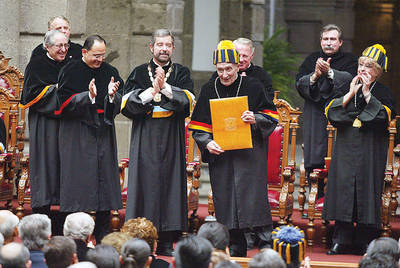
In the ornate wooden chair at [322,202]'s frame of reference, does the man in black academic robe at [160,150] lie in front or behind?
in front

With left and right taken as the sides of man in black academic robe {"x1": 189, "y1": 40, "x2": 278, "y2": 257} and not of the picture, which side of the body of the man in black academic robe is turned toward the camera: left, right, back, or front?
front

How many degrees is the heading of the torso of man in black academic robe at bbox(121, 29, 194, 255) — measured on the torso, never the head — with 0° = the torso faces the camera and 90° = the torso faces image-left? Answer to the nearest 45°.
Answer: approximately 0°

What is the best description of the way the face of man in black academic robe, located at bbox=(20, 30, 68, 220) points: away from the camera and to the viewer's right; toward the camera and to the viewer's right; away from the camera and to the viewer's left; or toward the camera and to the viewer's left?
toward the camera and to the viewer's right

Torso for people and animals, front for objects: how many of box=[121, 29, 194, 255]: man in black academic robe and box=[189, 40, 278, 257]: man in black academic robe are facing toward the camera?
2

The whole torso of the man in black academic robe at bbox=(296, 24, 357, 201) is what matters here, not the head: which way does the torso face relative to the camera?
toward the camera

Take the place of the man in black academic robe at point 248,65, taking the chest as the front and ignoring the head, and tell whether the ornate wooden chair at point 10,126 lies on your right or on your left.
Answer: on your right

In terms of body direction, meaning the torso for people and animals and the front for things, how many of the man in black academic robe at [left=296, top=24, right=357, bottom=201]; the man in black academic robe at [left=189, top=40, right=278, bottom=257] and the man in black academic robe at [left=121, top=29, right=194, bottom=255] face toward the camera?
3

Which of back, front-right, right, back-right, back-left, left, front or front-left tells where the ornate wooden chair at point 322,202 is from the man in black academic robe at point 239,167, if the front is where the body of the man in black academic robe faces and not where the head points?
back-left

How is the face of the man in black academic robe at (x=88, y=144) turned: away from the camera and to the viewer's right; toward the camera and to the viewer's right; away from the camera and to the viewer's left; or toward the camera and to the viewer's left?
toward the camera and to the viewer's right

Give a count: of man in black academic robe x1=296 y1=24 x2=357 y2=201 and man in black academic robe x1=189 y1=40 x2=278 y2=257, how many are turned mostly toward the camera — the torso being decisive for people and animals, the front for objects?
2

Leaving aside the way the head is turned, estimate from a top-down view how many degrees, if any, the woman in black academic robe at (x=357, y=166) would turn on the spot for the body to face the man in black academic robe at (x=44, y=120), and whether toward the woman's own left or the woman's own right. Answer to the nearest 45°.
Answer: approximately 45° to the woman's own right

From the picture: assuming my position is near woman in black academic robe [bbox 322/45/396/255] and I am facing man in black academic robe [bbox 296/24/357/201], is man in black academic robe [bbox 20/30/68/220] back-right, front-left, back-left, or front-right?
front-left
